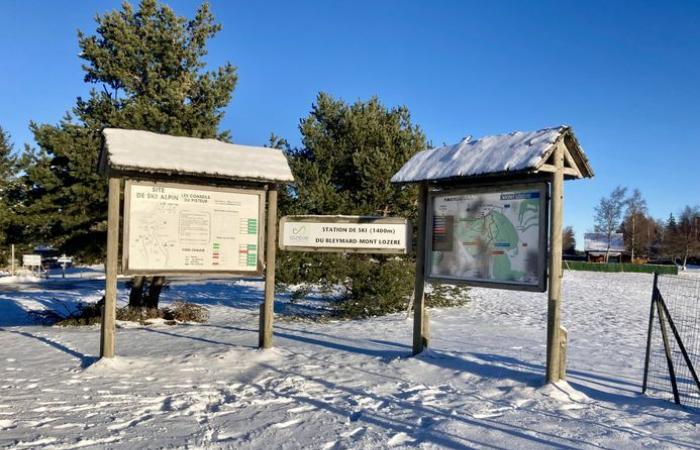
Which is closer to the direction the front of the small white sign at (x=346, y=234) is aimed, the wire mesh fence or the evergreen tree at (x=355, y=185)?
the wire mesh fence

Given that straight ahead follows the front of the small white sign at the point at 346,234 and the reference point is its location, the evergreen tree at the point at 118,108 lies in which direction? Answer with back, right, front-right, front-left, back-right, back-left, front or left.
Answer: back-right

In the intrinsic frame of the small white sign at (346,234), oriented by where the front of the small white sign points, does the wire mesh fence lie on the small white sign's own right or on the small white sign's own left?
on the small white sign's own left

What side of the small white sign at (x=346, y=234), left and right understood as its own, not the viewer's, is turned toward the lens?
front

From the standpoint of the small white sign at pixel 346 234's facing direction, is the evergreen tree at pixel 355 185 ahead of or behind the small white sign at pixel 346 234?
behind

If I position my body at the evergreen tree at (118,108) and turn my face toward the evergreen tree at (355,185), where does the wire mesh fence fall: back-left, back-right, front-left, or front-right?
front-right

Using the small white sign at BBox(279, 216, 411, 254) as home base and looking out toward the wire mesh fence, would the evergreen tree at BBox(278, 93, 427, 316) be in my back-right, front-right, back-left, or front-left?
back-left
